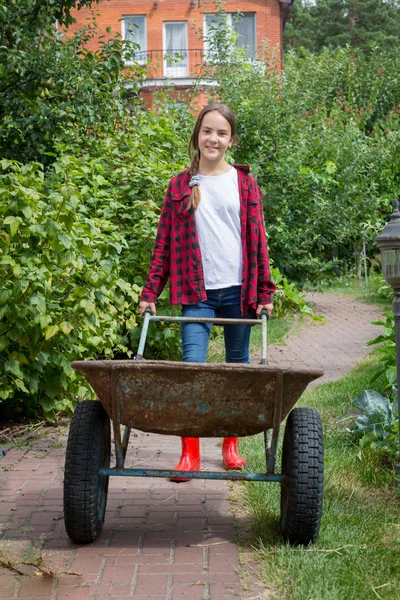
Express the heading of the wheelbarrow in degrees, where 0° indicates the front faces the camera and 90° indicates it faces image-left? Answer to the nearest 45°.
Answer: approximately 0°

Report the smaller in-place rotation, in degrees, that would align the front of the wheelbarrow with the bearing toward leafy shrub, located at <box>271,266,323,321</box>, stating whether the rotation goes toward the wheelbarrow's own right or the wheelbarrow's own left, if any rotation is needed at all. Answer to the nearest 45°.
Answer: approximately 180°

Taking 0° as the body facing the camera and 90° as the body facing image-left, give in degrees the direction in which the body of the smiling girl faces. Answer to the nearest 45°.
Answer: approximately 0°

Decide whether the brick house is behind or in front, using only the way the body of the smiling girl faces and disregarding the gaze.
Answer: behind

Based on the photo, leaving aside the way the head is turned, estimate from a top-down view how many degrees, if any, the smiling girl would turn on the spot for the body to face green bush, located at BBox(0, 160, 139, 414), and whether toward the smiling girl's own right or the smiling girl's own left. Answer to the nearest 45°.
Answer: approximately 135° to the smiling girl's own right

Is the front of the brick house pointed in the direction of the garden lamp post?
yes

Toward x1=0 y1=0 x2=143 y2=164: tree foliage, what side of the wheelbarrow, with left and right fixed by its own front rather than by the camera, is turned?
back

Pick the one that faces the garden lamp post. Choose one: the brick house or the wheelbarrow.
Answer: the brick house

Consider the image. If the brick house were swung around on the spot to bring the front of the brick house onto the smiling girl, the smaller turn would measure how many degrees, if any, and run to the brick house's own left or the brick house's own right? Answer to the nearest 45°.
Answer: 0° — it already faces them

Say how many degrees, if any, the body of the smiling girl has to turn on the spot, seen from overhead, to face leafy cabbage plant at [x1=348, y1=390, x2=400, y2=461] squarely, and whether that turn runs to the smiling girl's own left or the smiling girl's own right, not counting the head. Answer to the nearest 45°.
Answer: approximately 135° to the smiling girl's own left
